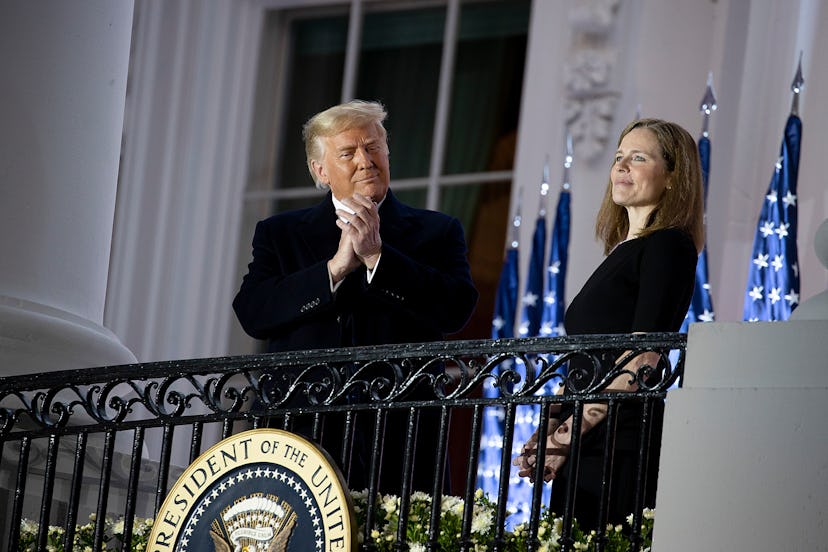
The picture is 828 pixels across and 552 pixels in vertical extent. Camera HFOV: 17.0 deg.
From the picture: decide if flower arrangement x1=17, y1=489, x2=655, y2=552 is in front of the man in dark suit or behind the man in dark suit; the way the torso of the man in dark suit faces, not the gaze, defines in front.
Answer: in front

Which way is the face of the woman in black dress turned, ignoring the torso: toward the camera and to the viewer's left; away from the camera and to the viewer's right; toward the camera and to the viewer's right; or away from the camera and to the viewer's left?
toward the camera and to the viewer's left

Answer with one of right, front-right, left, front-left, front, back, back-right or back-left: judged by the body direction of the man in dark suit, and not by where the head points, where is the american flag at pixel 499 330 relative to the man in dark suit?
back

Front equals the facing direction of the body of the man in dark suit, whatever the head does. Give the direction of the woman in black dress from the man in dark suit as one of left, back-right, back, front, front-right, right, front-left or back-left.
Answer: front-left

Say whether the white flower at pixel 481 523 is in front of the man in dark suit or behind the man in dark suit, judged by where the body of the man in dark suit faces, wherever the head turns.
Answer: in front

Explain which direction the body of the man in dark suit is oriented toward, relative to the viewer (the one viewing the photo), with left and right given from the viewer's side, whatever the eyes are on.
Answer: facing the viewer

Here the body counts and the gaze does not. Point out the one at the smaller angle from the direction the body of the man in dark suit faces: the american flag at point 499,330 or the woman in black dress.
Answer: the woman in black dress

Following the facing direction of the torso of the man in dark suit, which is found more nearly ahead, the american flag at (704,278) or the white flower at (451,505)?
the white flower
